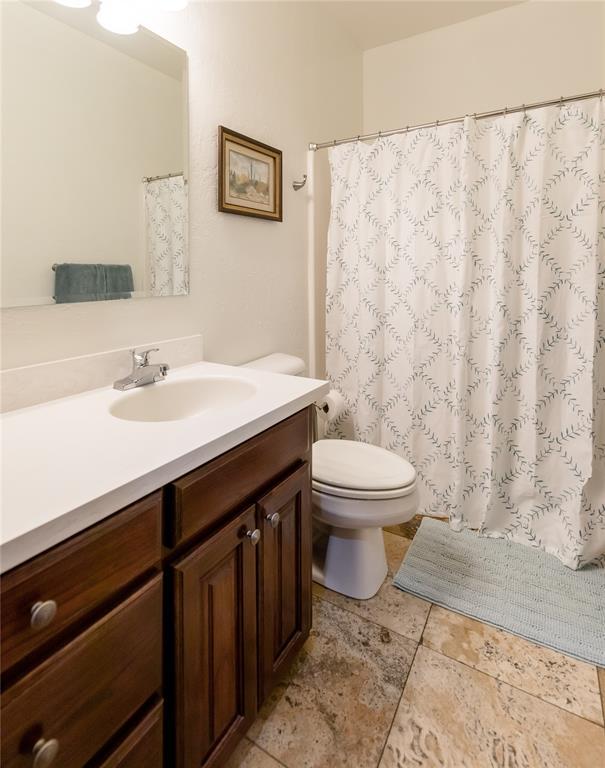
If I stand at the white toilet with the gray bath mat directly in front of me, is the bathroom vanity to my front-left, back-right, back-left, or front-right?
back-right

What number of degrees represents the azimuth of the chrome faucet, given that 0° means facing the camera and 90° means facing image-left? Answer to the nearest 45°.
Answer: approximately 315°
